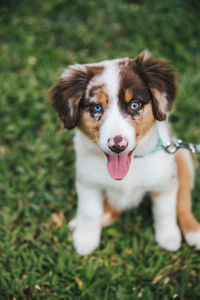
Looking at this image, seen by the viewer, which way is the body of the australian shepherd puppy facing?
toward the camera
